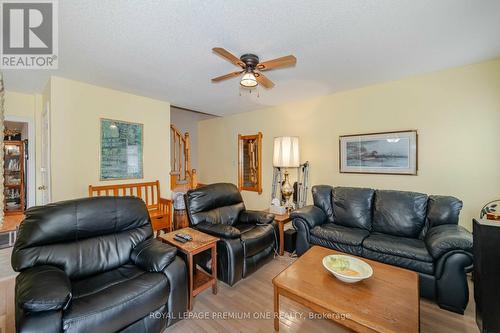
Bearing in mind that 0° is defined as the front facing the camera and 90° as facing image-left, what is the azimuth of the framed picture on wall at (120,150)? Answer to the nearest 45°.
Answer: approximately 315°

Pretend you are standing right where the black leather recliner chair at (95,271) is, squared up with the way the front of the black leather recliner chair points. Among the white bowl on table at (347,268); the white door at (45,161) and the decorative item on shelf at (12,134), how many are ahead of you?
1

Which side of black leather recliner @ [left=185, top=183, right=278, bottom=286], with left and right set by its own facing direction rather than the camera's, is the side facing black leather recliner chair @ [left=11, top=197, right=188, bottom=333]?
right

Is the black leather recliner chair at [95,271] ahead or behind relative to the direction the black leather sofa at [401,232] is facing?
ahead

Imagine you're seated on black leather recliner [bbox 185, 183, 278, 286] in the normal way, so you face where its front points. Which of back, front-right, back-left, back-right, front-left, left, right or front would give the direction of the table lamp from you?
left

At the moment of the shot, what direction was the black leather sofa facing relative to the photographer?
facing the viewer and to the left of the viewer

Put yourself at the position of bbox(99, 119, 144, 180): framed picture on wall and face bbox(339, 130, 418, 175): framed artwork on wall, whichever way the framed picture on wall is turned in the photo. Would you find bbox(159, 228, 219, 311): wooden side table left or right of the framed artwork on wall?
right

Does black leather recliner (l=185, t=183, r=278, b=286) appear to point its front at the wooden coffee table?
yes

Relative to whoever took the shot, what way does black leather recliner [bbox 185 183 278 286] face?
facing the viewer and to the right of the viewer

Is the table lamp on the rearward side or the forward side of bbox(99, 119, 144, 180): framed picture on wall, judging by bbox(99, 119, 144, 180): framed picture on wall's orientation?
on the forward side

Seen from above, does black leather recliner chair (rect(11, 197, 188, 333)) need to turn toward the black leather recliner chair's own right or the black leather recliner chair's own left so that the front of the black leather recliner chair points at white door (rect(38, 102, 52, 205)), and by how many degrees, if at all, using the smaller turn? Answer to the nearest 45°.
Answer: approximately 135° to the black leather recliner chair's own left
